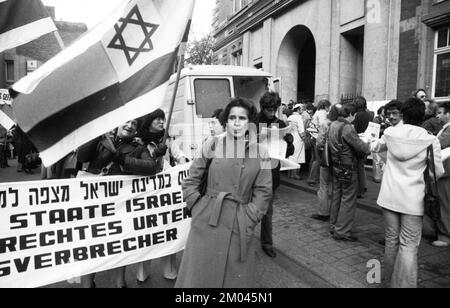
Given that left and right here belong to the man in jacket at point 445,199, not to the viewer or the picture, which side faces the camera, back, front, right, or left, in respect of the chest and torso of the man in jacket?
left

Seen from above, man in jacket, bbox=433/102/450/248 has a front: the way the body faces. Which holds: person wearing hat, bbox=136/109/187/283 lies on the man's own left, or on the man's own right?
on the man's own left

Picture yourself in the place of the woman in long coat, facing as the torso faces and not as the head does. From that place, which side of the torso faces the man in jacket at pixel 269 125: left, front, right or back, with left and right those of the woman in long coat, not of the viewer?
back

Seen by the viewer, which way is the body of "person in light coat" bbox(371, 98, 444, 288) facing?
away from the camera

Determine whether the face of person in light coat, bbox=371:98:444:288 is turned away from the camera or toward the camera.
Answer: away from the camera

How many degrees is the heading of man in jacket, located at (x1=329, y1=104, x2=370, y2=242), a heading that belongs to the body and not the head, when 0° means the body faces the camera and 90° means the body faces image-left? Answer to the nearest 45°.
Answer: approximately 225°

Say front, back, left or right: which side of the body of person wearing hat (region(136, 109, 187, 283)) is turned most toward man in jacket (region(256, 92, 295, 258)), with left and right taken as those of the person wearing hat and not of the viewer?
left
